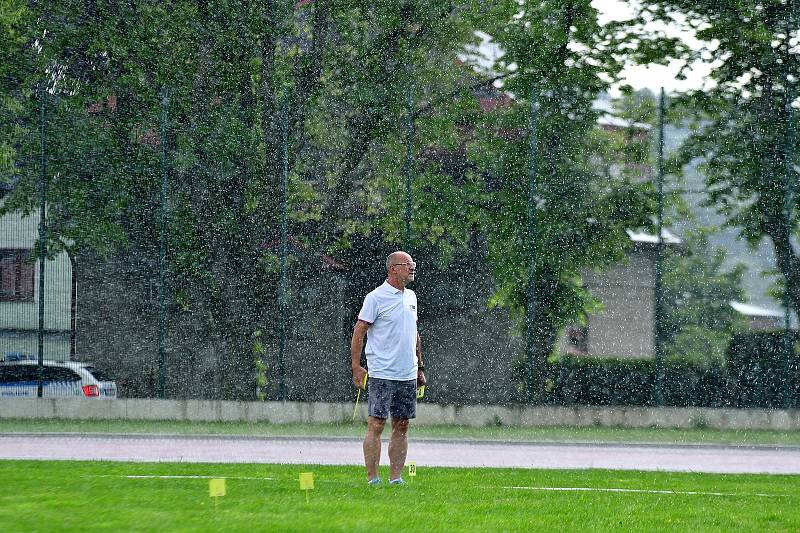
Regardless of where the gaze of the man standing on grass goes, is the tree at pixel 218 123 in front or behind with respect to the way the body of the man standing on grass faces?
behind

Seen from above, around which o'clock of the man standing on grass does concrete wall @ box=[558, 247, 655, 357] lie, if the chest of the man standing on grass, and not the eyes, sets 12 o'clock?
The concrete wall is roughly at 8 o'clock from the man standing on grass.

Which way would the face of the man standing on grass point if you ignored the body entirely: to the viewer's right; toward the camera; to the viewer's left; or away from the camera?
to the viewer's right

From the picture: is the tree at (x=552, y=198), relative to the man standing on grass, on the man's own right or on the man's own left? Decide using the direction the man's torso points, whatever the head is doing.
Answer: on the man's own left

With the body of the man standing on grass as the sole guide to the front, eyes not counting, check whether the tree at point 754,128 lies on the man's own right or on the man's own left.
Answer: on the man's own left

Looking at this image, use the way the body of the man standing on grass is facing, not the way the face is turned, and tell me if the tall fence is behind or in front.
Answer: behind

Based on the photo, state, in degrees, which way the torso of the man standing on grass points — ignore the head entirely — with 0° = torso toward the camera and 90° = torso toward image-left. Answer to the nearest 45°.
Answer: approximately 315°
